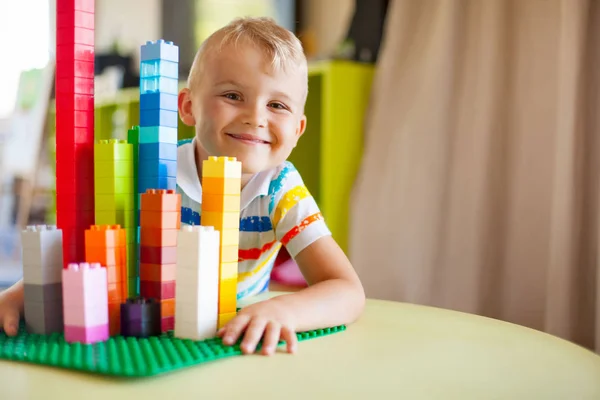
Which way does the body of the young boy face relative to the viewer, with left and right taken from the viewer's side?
facing the viewer

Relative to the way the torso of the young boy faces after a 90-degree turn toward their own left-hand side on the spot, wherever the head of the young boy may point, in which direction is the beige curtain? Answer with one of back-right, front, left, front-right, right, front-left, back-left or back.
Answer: front-left
